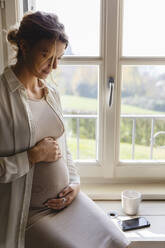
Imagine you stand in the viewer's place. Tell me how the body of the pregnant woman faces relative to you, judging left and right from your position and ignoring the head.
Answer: facing the viewer and to the right of the viewer
